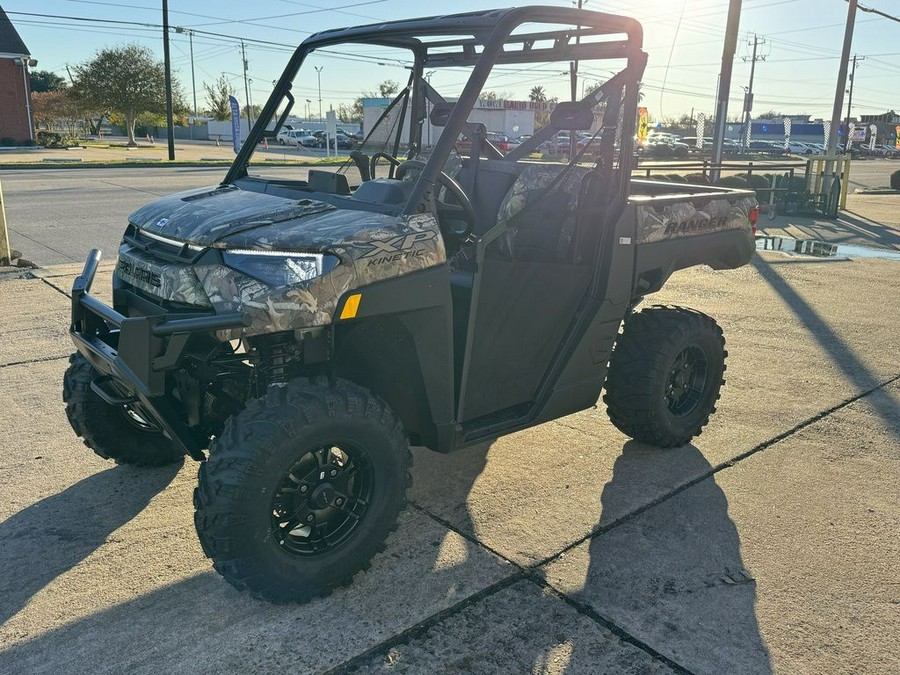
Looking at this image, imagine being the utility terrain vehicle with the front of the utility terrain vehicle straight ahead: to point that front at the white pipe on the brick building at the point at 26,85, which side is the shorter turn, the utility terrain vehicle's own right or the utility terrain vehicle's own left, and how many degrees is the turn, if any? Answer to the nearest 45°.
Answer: approximately 90° to the utility terrain vehicle's own right

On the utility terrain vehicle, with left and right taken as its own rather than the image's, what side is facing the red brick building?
right

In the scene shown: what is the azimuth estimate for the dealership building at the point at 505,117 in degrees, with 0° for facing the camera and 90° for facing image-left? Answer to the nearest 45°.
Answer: approximately 0°

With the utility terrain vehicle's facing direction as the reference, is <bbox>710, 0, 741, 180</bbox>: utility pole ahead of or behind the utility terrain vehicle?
behind

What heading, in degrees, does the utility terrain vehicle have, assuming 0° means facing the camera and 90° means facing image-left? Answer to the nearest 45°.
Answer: approximately 45°
